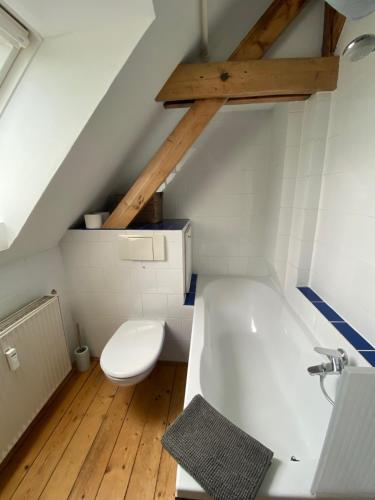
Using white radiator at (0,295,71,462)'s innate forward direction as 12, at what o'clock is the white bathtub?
The white bathtub is roughly at 12 o'clock from the white radiator.

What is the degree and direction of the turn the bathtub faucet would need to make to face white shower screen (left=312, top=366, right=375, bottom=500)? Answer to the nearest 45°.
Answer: approximately 90° to its left

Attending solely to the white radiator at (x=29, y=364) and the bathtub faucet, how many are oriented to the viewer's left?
1

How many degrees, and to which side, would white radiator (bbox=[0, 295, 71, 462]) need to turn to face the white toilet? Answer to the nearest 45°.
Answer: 0° — it already faces it

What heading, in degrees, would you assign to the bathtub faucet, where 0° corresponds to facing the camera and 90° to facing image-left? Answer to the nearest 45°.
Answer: approximately 90°

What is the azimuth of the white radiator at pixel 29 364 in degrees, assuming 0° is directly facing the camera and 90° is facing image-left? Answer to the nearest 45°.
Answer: approximately 315°

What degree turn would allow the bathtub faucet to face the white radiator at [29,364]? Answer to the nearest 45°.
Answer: approximately 45° to its left

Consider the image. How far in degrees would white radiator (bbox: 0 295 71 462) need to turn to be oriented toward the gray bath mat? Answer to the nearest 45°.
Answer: approximately 45° to its right
